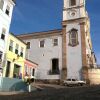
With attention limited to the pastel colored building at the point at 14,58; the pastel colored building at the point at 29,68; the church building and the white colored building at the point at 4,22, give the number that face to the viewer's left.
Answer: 0

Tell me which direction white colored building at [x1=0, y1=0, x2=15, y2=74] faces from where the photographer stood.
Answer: facing the viewer and to the right of the viewer

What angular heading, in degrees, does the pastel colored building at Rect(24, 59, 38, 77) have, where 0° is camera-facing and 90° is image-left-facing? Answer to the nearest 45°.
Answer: approximately 315°

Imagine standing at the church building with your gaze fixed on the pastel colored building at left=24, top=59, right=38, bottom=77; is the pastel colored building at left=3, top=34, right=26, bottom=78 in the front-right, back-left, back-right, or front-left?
front-left

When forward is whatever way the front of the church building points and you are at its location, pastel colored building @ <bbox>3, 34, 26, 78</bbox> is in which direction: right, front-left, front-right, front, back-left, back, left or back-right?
back-right

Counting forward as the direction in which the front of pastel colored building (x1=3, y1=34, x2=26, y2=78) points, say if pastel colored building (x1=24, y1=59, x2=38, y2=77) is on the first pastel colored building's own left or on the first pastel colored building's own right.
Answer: on the first pastel colored building's own left

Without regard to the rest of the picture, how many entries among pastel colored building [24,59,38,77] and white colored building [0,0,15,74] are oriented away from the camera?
0

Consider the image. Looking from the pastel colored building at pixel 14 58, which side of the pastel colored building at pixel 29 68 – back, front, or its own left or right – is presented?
right

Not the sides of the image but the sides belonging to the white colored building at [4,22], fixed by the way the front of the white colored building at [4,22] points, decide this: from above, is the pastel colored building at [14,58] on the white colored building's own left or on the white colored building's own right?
on the white colored building's own left

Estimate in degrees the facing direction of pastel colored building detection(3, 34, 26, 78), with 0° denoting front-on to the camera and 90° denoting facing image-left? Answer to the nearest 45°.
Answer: approximately 315°

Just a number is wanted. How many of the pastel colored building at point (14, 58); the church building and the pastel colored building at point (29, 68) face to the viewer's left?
0
